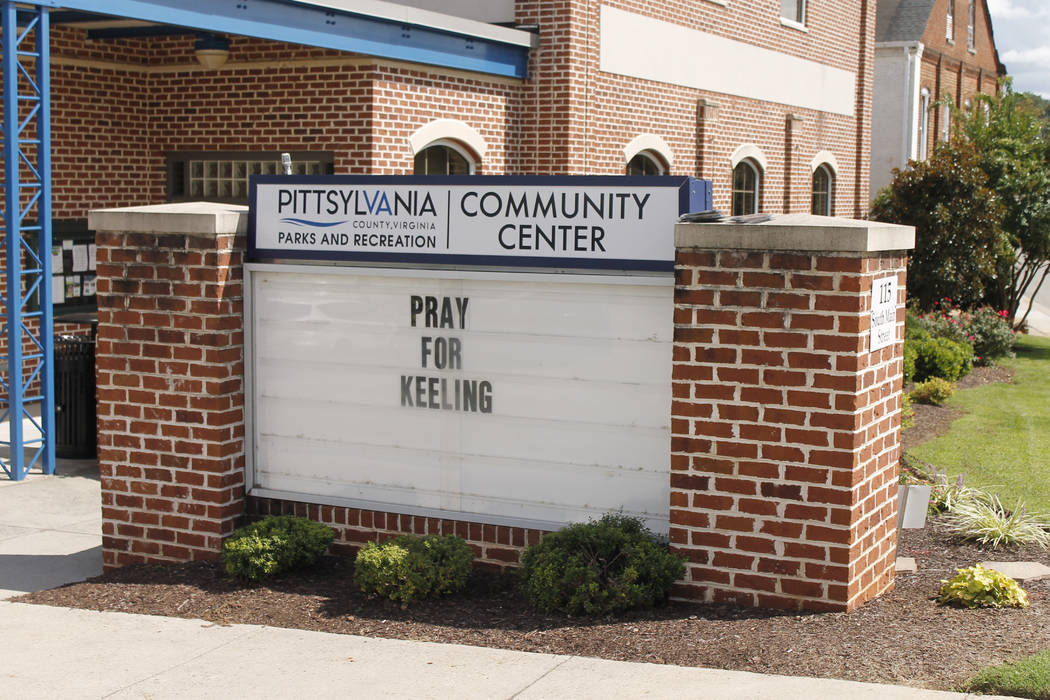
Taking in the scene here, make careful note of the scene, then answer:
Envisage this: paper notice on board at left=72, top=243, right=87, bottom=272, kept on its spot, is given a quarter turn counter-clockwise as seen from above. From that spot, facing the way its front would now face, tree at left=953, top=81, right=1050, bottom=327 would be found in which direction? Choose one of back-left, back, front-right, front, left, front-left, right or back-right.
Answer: front

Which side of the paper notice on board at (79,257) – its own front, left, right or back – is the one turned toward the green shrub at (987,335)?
left

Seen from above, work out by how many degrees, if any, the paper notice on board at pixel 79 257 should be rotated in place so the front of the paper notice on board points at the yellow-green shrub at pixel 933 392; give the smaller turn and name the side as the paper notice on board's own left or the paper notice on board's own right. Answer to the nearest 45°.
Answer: approximately 90° to the paper notice on board's own left

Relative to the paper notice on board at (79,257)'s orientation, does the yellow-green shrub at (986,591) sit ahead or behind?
ahead

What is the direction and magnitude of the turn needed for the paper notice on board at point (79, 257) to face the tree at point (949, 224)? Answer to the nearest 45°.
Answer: approximately 90° to its left

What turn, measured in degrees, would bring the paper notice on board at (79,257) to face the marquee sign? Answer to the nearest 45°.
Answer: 0° — it already faces it

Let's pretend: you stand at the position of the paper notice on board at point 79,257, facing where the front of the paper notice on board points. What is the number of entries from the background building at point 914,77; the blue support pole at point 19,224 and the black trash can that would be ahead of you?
2

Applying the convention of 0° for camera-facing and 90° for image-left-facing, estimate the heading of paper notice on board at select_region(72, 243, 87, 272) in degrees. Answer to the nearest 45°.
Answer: approximately 0°

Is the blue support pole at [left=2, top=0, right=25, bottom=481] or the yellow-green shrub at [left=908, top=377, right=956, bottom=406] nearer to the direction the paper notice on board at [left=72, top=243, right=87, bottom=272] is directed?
the blue support pole
